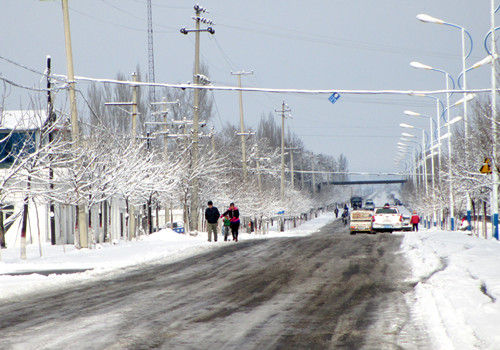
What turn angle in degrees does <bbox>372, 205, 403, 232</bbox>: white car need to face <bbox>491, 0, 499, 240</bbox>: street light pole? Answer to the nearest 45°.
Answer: approximately 180°

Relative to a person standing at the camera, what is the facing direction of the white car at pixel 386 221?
facing away from the viewer

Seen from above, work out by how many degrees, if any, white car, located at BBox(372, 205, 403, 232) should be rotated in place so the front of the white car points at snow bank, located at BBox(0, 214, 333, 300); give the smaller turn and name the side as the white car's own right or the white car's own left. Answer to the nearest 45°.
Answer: approximately 180°

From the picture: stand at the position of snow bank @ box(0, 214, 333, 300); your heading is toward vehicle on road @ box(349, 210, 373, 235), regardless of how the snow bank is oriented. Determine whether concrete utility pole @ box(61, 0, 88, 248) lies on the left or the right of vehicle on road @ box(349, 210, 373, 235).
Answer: left

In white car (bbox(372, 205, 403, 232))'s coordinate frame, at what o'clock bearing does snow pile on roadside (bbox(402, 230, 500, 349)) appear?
The snow pile on roadside is roughly at 6 o'clock from the white car.

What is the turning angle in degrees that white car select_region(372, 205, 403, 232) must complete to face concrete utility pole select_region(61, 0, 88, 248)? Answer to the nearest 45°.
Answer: approximately 135° to its left

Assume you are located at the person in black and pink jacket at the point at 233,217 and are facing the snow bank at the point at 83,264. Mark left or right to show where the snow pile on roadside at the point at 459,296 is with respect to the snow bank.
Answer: left
